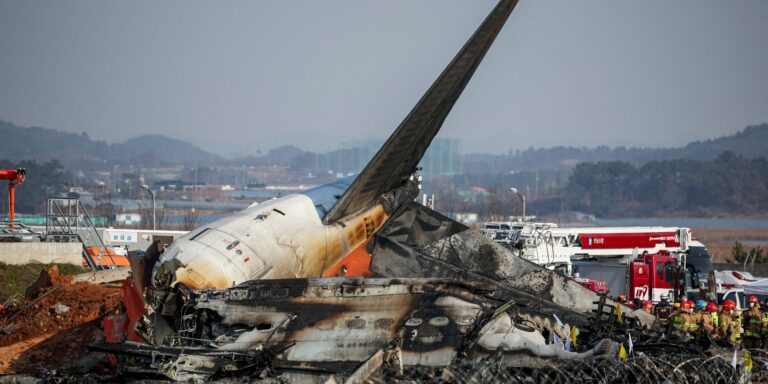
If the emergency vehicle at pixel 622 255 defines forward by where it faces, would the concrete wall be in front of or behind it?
behind

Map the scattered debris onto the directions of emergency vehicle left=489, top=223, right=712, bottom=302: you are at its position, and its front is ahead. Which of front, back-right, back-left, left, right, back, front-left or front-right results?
back-right

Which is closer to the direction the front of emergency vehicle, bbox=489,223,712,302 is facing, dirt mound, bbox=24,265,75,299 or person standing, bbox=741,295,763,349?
the person standing

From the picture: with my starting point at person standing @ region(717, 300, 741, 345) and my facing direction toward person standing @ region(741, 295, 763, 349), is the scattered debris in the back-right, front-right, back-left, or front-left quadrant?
back-right

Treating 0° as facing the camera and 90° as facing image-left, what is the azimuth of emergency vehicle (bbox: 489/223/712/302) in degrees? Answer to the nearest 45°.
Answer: approximately 270°

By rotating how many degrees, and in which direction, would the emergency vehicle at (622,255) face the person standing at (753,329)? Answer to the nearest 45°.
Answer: approximately 90° to its right

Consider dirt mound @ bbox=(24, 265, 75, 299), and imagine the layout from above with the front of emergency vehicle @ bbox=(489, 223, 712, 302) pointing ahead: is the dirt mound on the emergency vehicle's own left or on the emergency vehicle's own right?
on the emergency vehicle's own right

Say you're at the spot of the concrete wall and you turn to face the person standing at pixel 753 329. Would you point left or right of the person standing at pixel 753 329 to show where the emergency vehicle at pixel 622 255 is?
left

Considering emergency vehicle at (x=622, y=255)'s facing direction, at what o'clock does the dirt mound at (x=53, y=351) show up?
The dirt mound is roughly at 4 o'clock from the emergency vehicle.

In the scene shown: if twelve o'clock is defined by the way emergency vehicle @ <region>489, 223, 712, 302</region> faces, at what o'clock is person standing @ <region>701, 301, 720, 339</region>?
The person standing is roughly at 3 o'clock from the emergency vehicle.

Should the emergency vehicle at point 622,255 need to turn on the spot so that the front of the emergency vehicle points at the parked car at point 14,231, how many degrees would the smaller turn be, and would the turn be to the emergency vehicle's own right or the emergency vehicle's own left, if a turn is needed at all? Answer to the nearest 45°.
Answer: approximately 135° to the emergency vehicle's own right

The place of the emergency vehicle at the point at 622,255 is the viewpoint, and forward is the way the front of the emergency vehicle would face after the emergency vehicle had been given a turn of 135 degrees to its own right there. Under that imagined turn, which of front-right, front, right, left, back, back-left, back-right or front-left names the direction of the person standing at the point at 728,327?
front-left
